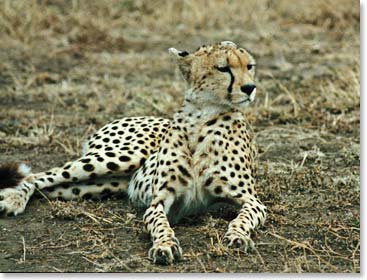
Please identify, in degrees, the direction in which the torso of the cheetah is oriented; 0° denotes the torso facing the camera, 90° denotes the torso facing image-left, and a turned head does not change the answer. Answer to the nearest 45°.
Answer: approximately 315°
